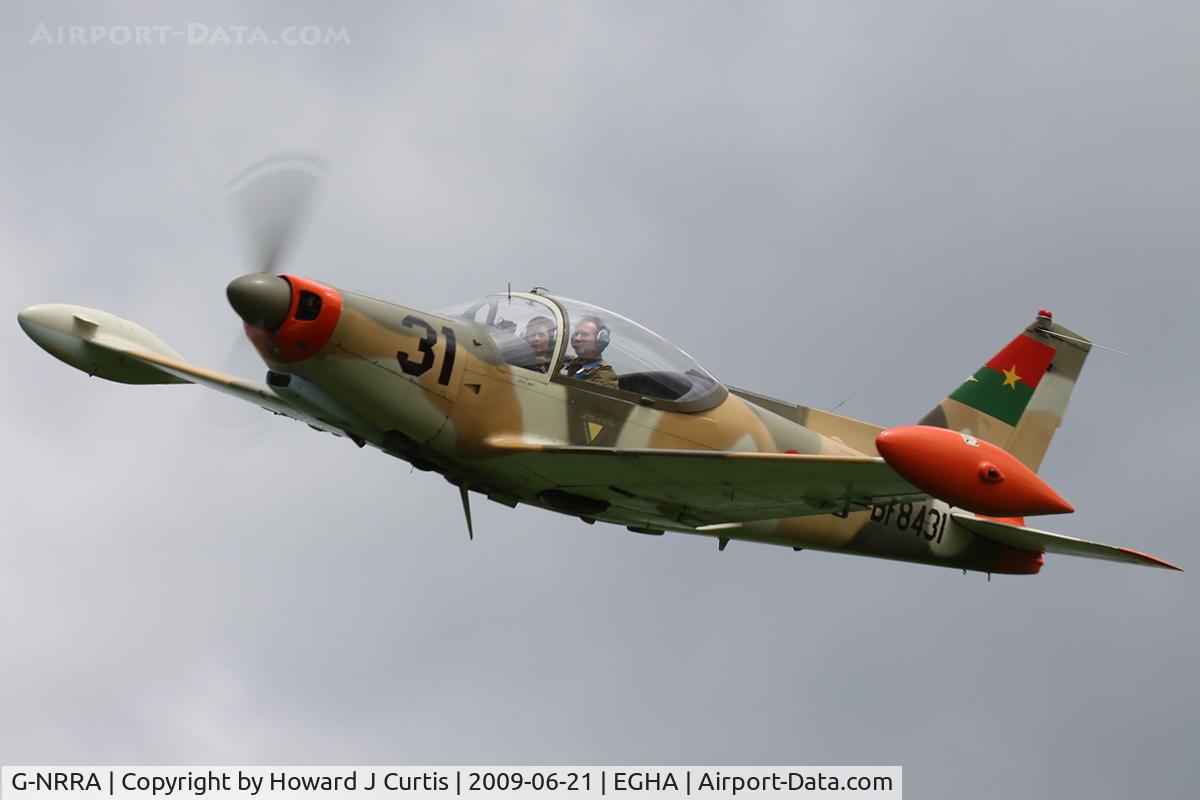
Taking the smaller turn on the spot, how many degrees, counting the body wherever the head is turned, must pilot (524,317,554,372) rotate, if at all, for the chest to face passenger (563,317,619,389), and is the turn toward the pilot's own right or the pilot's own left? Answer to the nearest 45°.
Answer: approximately 135° to the pilot's own left

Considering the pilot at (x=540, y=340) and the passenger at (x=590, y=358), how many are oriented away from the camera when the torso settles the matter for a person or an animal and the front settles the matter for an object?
0

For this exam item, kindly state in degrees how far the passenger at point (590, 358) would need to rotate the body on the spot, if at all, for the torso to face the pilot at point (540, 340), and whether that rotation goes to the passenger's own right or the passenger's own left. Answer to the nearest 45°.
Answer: approximately 45° to the passenger's own right

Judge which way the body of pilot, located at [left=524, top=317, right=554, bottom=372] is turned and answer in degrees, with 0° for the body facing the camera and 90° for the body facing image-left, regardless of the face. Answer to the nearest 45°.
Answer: approximately 45°
